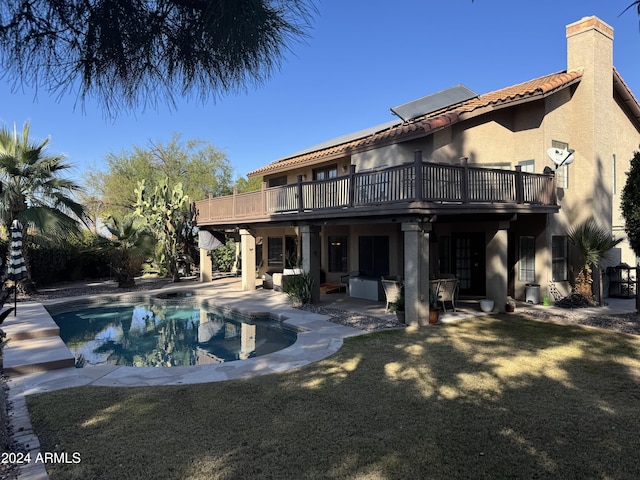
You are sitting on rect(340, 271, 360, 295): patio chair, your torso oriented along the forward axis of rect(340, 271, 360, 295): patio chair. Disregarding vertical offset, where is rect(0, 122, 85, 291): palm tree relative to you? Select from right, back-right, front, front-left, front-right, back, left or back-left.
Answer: front-right

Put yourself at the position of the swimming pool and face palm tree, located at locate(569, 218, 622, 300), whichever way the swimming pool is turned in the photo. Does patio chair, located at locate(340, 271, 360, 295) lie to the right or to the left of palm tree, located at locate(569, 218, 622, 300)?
left

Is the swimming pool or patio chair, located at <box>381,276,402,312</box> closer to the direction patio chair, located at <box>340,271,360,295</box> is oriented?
the swimming pool

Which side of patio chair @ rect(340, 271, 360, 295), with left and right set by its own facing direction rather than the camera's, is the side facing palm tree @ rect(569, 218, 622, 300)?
left

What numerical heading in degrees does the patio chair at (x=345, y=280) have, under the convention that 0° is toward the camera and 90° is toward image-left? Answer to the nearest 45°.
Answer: approximately 45°

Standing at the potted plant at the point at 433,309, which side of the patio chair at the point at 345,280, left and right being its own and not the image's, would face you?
left

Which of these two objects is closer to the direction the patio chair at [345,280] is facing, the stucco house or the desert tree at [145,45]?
the desert tree

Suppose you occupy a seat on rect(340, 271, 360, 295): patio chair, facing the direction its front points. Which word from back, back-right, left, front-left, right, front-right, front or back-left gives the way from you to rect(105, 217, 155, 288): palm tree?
front-right

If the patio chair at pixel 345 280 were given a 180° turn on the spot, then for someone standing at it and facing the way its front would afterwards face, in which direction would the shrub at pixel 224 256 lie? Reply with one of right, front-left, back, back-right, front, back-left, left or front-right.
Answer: left

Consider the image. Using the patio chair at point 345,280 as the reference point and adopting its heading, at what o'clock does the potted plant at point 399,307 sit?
The potted plant is roughly at 10 o'clock from the patio chair.

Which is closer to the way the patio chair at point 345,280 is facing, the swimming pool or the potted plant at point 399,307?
the swimming pool

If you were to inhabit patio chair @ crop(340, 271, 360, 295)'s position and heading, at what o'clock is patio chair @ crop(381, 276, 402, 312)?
patio chair @ crop(381, 276, 402, 312) is roughly at 10 o'clock from patio chair @ crop(340, 271, 360, 295).
